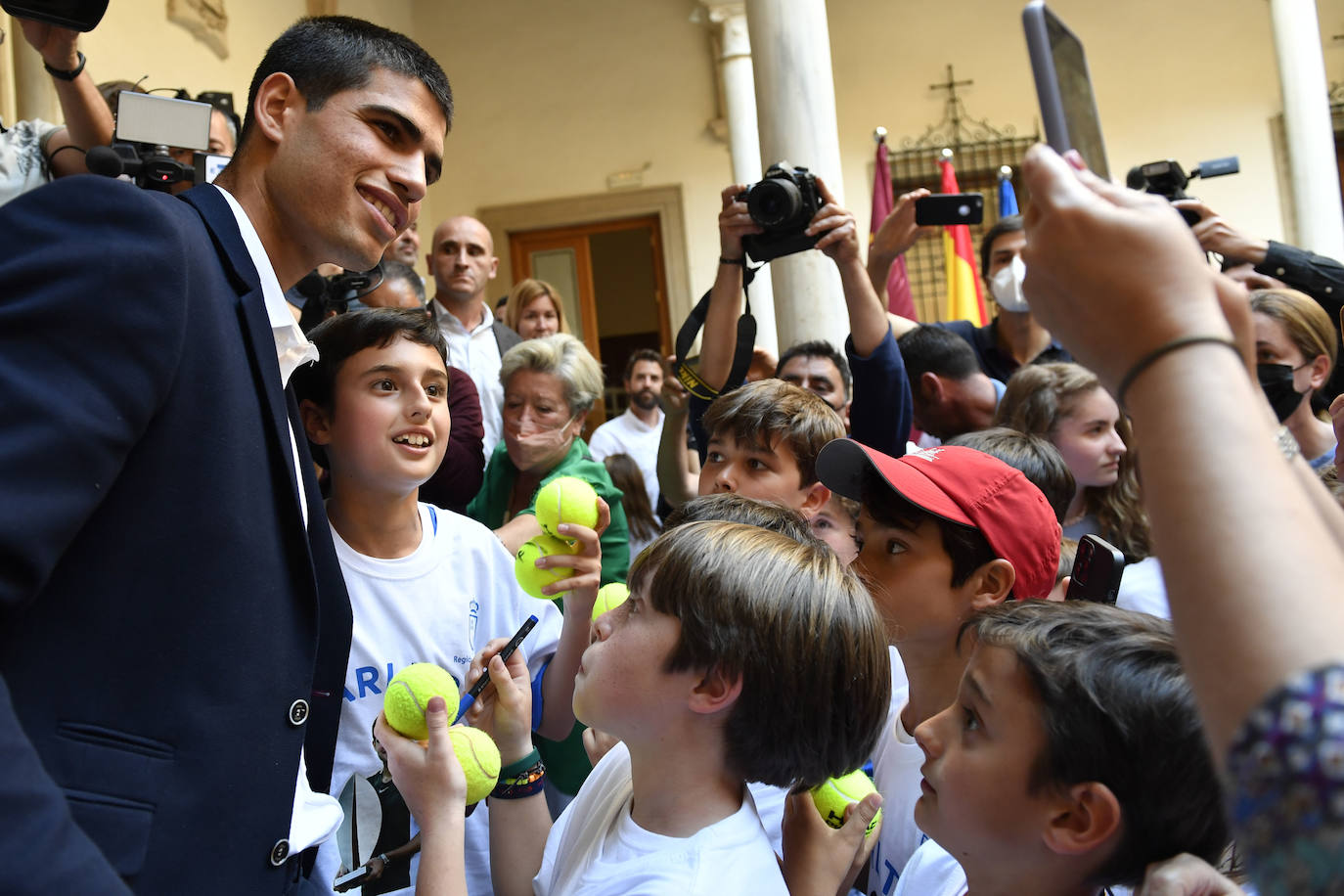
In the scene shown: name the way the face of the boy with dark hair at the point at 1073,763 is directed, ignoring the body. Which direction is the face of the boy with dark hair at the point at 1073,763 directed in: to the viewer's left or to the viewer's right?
to the viewer's left

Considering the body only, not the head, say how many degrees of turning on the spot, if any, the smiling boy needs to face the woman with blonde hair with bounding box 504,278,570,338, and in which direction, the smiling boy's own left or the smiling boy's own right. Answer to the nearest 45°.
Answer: approximately 135° to the smiling boy's own left

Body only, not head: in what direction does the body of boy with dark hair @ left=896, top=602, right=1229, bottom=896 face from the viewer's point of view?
to the viewer's left

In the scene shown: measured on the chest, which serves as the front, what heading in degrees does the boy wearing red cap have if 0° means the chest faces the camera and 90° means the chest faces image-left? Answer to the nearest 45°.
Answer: approximately 45°

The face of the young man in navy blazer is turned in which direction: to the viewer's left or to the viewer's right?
to the viewer's right

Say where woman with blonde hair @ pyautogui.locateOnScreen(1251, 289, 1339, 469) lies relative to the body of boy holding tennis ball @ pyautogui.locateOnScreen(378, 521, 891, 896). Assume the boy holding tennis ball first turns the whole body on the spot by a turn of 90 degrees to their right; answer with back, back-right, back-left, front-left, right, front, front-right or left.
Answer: front-right

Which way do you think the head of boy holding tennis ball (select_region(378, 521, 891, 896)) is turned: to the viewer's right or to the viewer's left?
to the viewer's left

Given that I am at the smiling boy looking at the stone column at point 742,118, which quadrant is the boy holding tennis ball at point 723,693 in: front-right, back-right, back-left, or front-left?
back-right

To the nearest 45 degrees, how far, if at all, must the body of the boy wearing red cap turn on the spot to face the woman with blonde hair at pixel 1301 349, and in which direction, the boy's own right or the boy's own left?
approximately 180°

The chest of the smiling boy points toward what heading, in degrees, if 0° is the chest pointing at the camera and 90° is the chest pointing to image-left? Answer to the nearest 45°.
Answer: approximately 315°

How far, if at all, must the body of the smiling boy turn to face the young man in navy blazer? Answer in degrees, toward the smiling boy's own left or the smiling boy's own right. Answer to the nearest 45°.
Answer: approximately 45° to the smiling boy's own right
